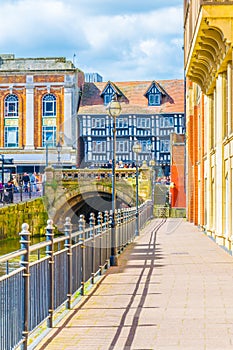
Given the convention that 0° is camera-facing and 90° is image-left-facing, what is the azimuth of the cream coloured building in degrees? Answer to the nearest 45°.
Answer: approximately 90°
